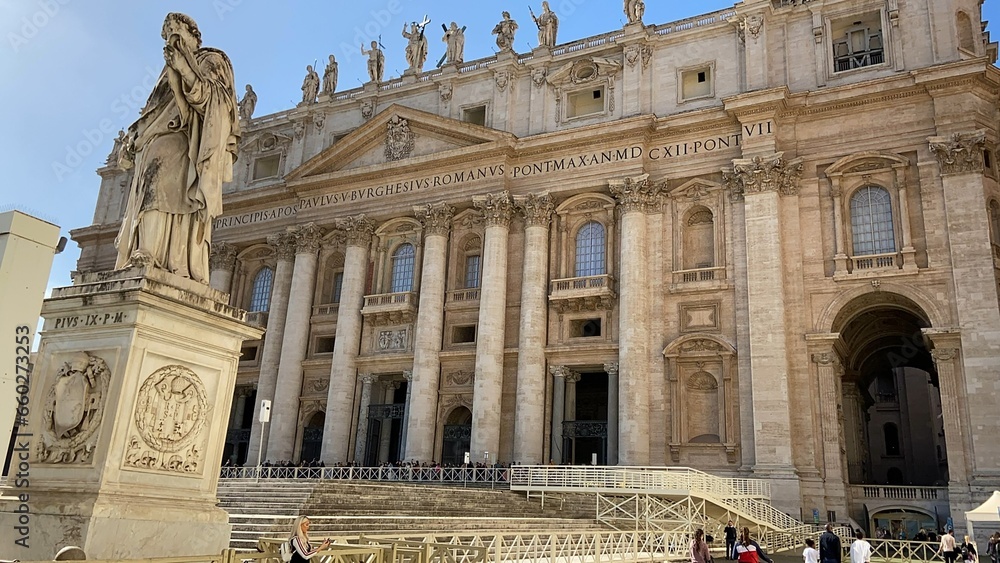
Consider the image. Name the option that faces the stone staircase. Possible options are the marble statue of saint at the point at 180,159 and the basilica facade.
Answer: the basilica facade

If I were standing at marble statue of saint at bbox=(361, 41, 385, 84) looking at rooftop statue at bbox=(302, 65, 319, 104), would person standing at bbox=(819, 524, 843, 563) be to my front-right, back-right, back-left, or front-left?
back-left

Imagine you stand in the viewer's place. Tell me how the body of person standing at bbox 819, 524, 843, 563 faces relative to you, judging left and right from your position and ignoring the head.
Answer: facing away from the viewer

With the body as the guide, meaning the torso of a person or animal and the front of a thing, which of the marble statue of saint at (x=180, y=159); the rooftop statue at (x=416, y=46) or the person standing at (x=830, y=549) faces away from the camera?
the person standing

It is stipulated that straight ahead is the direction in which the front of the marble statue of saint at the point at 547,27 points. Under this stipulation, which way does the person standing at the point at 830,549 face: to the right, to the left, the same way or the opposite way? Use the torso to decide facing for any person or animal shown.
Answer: the opposite way

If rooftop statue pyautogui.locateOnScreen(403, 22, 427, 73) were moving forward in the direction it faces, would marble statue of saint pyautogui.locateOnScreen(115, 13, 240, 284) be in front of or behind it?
in front

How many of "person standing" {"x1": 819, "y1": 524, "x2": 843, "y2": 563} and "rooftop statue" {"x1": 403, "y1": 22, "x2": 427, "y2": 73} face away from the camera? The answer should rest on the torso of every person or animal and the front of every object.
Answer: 1

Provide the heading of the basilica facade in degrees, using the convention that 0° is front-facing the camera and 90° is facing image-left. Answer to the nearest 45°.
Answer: approximately 45°

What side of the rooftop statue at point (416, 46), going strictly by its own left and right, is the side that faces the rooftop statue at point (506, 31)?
left

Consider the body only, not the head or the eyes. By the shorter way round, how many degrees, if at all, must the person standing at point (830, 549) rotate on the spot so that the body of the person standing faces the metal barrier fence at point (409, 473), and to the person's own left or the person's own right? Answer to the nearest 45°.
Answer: approximately 45° to the person's own left

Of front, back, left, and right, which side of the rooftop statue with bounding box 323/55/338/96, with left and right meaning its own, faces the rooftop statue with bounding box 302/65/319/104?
right
